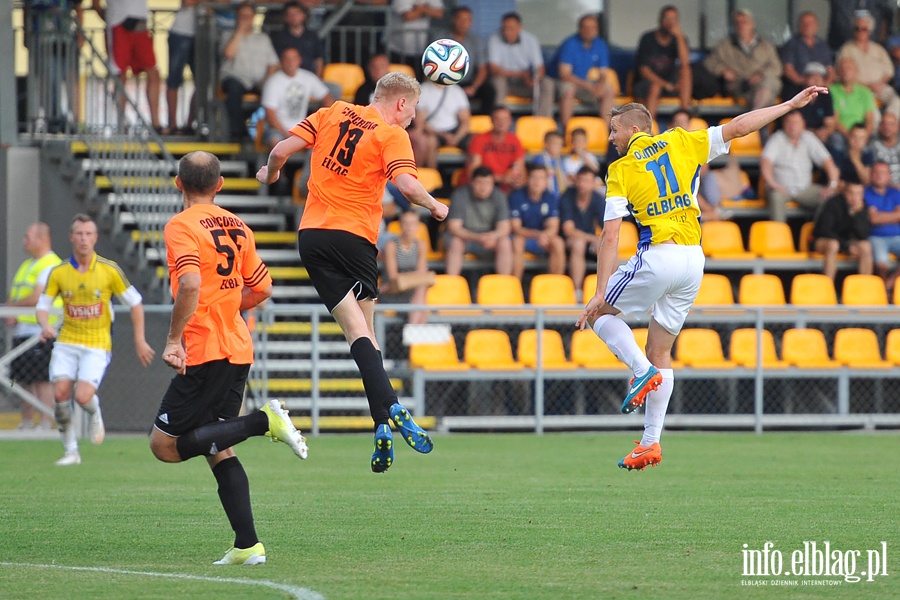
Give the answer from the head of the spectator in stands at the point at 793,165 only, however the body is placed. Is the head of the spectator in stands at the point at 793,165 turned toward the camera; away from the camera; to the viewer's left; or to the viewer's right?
toward the camera

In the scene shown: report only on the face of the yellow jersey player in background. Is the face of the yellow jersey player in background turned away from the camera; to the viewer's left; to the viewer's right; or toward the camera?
toward the camera

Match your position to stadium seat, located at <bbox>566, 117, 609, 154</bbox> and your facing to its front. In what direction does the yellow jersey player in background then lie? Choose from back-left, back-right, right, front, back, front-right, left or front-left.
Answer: front-right

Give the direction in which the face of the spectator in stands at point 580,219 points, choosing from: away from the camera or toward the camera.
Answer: toward the camera

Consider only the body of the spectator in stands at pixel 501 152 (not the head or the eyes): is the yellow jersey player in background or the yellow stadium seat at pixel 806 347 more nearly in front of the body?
the yellow jersey player in background

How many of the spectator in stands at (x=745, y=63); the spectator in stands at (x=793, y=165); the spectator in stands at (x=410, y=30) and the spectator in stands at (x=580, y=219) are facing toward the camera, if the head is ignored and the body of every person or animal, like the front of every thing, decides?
4

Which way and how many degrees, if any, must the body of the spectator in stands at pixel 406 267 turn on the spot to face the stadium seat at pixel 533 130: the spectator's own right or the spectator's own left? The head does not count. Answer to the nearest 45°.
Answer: approximately 135° to the spectator's own left

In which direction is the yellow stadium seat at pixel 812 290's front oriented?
toward the camera

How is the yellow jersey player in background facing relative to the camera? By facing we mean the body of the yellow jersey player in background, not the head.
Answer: toward the camera

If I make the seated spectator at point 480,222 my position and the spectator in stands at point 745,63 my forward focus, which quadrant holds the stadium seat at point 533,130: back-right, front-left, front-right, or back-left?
front-left

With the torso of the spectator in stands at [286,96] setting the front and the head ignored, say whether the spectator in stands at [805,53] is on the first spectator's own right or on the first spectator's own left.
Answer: on the first spectator's own left

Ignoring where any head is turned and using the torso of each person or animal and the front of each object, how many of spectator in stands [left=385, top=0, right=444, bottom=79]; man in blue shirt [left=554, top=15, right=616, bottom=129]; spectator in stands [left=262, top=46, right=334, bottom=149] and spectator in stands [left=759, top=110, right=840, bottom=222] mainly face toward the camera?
4

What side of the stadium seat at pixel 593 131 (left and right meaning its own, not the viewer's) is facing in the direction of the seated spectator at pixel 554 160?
front

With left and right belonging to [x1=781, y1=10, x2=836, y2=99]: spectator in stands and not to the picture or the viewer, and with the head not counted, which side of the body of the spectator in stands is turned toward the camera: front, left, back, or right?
front

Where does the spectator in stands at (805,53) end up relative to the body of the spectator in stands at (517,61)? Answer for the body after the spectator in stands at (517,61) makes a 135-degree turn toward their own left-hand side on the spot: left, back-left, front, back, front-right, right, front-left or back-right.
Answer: front-right

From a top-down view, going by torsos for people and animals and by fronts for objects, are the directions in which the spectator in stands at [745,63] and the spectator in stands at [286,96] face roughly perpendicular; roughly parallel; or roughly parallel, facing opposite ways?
roughly parallel
